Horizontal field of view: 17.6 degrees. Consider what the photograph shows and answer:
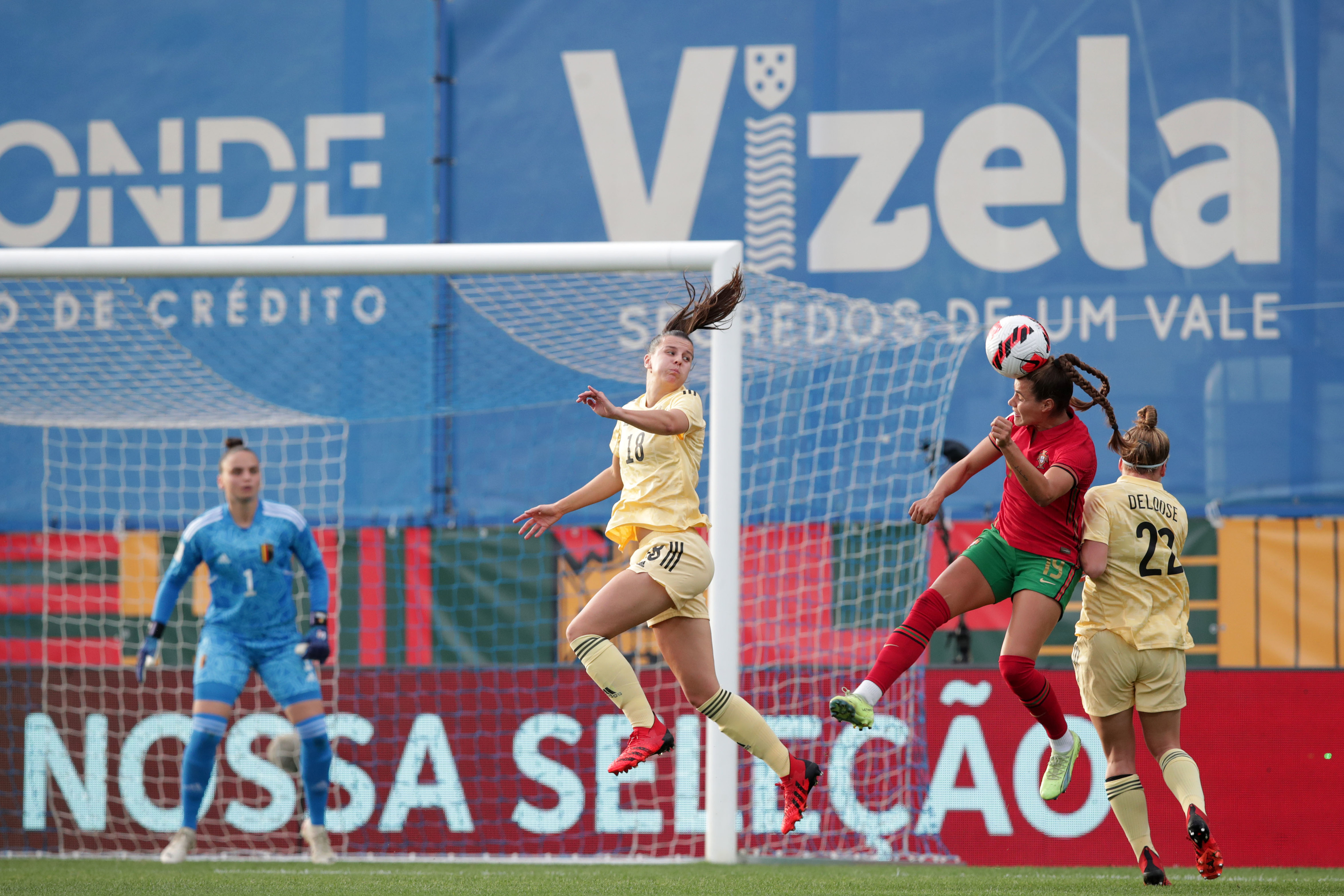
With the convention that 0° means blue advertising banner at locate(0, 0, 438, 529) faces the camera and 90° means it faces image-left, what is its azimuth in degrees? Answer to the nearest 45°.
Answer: approximately 0°

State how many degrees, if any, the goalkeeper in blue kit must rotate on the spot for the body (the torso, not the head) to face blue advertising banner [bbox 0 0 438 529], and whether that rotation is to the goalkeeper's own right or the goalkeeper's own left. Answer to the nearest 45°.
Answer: approximately 180°

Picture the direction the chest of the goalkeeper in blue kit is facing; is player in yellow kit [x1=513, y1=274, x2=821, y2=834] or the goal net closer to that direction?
the player in yellow kit

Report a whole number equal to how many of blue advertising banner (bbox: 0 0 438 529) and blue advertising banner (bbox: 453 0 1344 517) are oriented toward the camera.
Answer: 2

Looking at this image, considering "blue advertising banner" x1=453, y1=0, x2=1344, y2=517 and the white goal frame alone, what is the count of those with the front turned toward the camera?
2

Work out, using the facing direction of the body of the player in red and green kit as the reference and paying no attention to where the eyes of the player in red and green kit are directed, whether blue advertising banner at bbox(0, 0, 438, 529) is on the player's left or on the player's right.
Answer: on the player's right

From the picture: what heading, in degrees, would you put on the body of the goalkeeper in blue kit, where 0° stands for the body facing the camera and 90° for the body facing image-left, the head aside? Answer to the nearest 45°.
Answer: approximately 0°

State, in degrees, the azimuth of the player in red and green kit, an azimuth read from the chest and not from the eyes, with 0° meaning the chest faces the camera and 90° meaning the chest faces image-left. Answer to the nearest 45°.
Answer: approximately 45°
